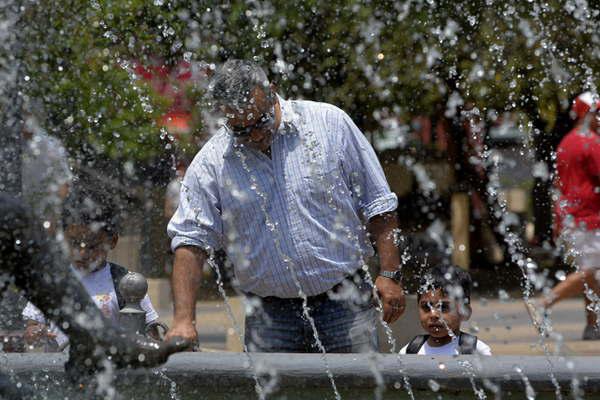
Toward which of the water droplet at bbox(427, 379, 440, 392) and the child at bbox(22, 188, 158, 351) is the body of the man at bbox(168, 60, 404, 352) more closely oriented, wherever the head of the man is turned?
the water droplet

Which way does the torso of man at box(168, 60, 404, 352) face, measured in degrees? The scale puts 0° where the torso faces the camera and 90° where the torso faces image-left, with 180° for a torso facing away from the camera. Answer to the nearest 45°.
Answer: approximately 0°

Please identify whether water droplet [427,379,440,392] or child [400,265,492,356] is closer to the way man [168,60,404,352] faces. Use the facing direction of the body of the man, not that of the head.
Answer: the water droplet

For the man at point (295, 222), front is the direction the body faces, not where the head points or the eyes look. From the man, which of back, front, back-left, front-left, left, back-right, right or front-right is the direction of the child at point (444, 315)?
back-left

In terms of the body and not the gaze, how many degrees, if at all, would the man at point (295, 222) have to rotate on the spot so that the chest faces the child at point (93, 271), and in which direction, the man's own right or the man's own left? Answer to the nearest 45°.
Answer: approximately 135° to the man's own right

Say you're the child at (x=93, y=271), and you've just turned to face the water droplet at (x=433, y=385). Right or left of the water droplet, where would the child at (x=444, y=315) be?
left

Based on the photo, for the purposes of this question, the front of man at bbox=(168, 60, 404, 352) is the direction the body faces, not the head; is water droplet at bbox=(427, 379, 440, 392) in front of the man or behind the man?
in front

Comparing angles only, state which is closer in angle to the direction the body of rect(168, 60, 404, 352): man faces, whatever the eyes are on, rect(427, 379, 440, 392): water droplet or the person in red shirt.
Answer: the water droplet

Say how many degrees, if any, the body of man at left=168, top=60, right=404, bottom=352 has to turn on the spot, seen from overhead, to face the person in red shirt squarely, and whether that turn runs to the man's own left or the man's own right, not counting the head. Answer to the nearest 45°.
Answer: approximately 135° to the man's own left
